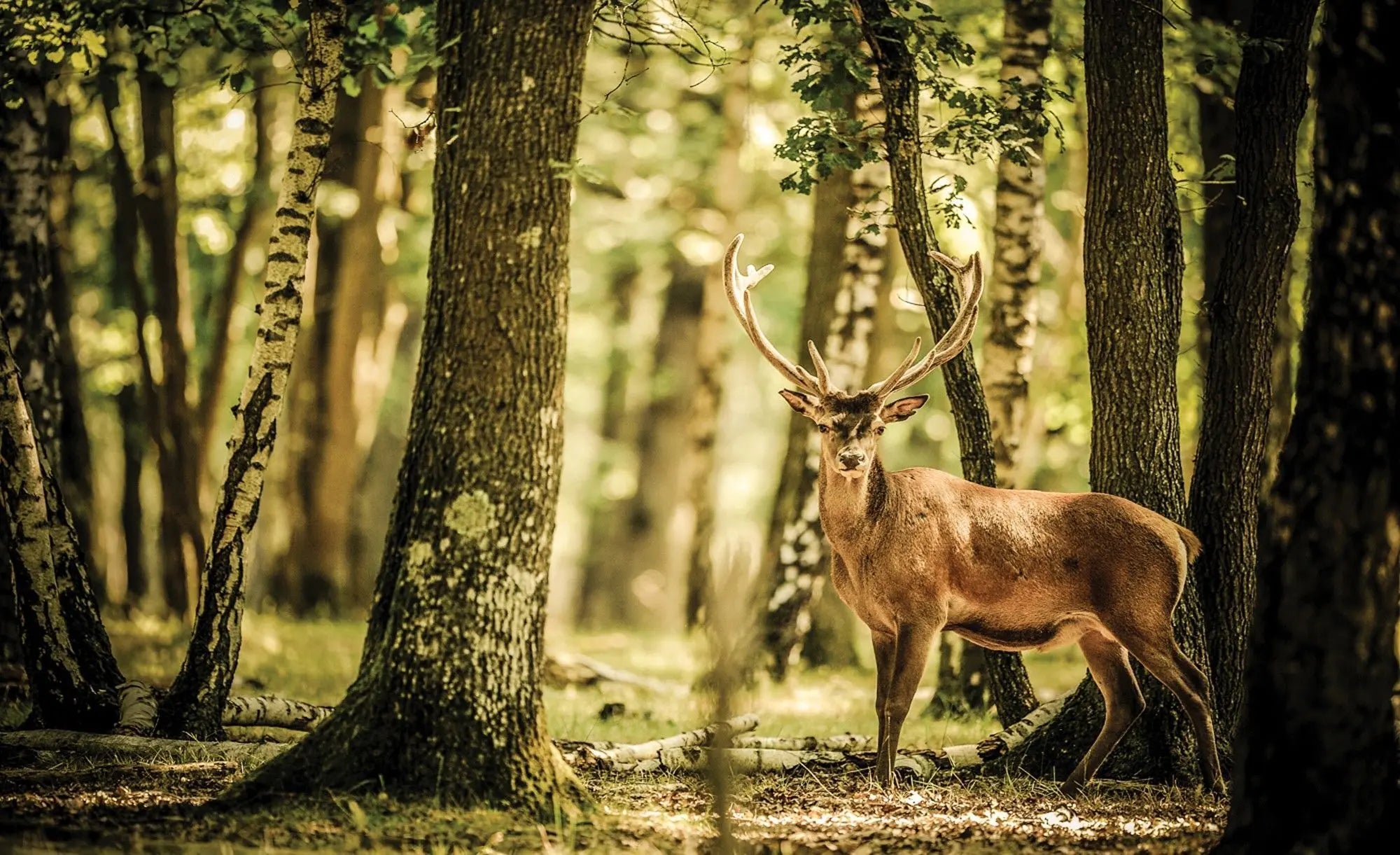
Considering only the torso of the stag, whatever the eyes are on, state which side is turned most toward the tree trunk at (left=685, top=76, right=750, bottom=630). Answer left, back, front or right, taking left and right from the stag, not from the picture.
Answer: right

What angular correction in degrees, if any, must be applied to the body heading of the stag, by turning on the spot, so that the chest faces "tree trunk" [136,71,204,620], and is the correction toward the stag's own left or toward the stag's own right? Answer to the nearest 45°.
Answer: approximately 45° to the stag's own right

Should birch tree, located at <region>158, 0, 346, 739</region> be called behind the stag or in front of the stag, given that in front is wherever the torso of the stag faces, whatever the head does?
in front

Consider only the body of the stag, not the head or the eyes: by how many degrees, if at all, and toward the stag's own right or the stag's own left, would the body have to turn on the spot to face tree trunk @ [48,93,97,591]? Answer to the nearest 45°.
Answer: approximately 45° to the stag's own right

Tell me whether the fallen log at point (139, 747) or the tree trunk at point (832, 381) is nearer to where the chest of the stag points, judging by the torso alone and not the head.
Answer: the fallen log

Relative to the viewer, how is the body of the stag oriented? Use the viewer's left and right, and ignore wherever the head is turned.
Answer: facing to the left of the viewer

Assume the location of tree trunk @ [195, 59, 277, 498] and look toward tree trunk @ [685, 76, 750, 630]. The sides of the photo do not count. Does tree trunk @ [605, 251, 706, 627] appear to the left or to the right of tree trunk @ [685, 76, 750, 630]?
left
